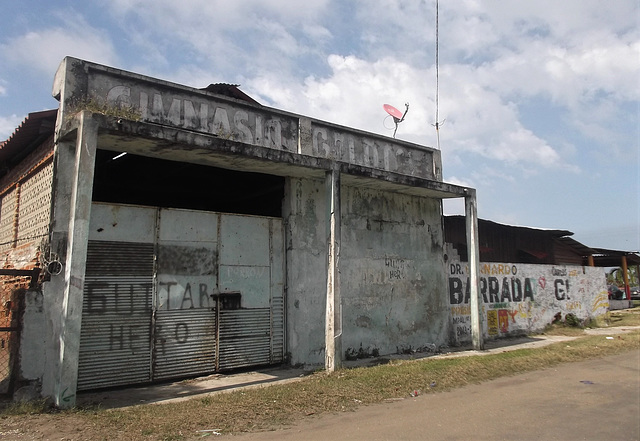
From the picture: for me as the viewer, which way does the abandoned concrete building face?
facing the viewer and to the right of the viewer
